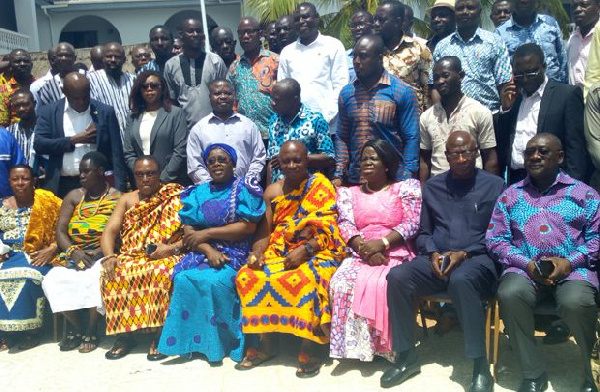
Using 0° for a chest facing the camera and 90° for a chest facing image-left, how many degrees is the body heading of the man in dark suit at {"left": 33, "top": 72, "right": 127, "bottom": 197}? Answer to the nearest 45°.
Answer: approximately 0°

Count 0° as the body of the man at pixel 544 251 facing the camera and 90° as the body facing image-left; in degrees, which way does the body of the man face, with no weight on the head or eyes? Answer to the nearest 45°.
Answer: approximately 0°

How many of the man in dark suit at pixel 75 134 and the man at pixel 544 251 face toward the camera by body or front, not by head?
2

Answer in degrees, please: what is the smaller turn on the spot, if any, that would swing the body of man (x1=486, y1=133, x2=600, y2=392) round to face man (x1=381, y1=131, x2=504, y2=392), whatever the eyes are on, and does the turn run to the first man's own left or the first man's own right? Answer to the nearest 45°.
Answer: approximately 90° to the first man's own right

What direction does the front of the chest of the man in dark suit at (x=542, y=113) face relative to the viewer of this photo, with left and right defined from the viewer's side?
facing the viewer and to the left of the viewer

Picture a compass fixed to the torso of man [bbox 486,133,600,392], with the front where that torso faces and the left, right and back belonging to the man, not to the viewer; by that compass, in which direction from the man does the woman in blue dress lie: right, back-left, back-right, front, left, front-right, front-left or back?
right

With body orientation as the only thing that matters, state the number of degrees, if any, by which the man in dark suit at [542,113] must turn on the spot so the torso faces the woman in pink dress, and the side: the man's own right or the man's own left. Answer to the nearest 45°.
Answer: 0° — they already face them

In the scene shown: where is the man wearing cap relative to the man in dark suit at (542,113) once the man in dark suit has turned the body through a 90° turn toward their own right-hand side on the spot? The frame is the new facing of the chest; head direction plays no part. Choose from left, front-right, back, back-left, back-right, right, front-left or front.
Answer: front

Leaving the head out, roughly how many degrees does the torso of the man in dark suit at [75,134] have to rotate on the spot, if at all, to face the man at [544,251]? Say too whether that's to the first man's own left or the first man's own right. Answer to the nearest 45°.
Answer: approximately 45° to the first man's own left

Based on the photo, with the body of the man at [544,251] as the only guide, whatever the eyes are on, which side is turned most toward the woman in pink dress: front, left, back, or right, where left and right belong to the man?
right
